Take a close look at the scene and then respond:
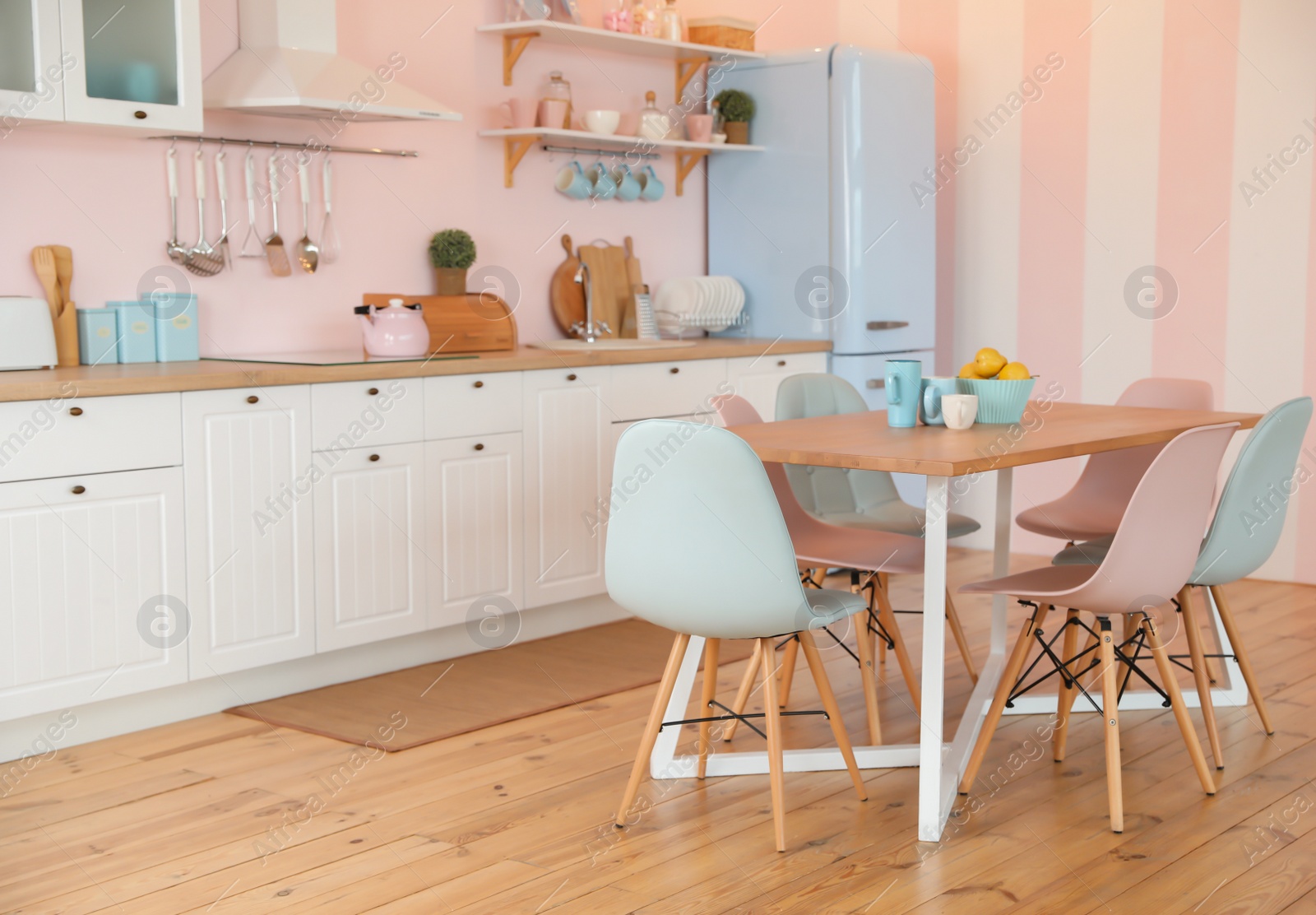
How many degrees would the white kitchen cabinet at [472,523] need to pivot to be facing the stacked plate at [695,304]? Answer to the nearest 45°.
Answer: approximately 90° to its left

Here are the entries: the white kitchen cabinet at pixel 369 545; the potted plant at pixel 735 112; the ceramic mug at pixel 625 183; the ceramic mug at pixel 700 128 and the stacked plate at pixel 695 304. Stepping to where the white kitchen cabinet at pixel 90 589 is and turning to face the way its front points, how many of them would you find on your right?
0

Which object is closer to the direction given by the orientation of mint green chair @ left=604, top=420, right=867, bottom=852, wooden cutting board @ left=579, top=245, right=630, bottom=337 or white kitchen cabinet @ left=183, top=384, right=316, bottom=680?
the wooden cutting board

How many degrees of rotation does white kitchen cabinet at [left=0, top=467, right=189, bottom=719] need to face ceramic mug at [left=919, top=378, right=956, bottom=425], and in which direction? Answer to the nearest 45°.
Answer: approximately 45° to its left

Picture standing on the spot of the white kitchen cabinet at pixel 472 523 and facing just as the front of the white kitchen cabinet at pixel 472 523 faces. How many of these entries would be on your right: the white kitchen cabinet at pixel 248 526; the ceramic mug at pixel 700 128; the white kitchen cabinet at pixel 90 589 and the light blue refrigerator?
2

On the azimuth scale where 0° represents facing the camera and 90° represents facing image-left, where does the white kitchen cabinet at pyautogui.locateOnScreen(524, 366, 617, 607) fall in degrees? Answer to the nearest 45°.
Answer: approximately 315°

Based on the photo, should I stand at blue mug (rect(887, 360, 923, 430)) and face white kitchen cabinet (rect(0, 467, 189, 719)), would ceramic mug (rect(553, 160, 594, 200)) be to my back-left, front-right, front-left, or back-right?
front-right

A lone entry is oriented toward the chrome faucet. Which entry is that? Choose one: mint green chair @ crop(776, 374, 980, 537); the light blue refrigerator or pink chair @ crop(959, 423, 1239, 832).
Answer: the pink chair

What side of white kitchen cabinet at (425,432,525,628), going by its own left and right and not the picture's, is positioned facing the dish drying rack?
left

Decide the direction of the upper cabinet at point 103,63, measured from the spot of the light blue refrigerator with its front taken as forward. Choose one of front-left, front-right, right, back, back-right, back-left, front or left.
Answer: right

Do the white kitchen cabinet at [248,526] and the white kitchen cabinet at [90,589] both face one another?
no

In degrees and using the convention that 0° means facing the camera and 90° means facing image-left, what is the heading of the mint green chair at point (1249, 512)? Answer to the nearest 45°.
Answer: approximately 135°

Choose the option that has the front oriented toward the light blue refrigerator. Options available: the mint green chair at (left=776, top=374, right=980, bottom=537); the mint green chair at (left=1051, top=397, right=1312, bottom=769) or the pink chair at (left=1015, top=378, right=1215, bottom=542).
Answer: the mint green chair at (left=1051, top=397, right=1312, bottom=769)

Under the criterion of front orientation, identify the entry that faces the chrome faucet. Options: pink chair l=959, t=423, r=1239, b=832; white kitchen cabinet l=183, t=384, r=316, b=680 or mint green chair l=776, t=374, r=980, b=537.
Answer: the pink chair

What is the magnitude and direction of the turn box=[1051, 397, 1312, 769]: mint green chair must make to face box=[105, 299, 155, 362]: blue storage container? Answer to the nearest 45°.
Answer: approximately 45° to its left

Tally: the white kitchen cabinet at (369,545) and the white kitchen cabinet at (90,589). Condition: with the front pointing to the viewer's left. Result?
0

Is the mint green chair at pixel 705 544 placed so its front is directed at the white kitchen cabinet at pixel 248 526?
no

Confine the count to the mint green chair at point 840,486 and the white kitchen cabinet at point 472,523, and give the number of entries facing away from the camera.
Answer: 0

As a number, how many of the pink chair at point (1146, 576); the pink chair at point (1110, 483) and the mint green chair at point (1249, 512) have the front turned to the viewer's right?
0
